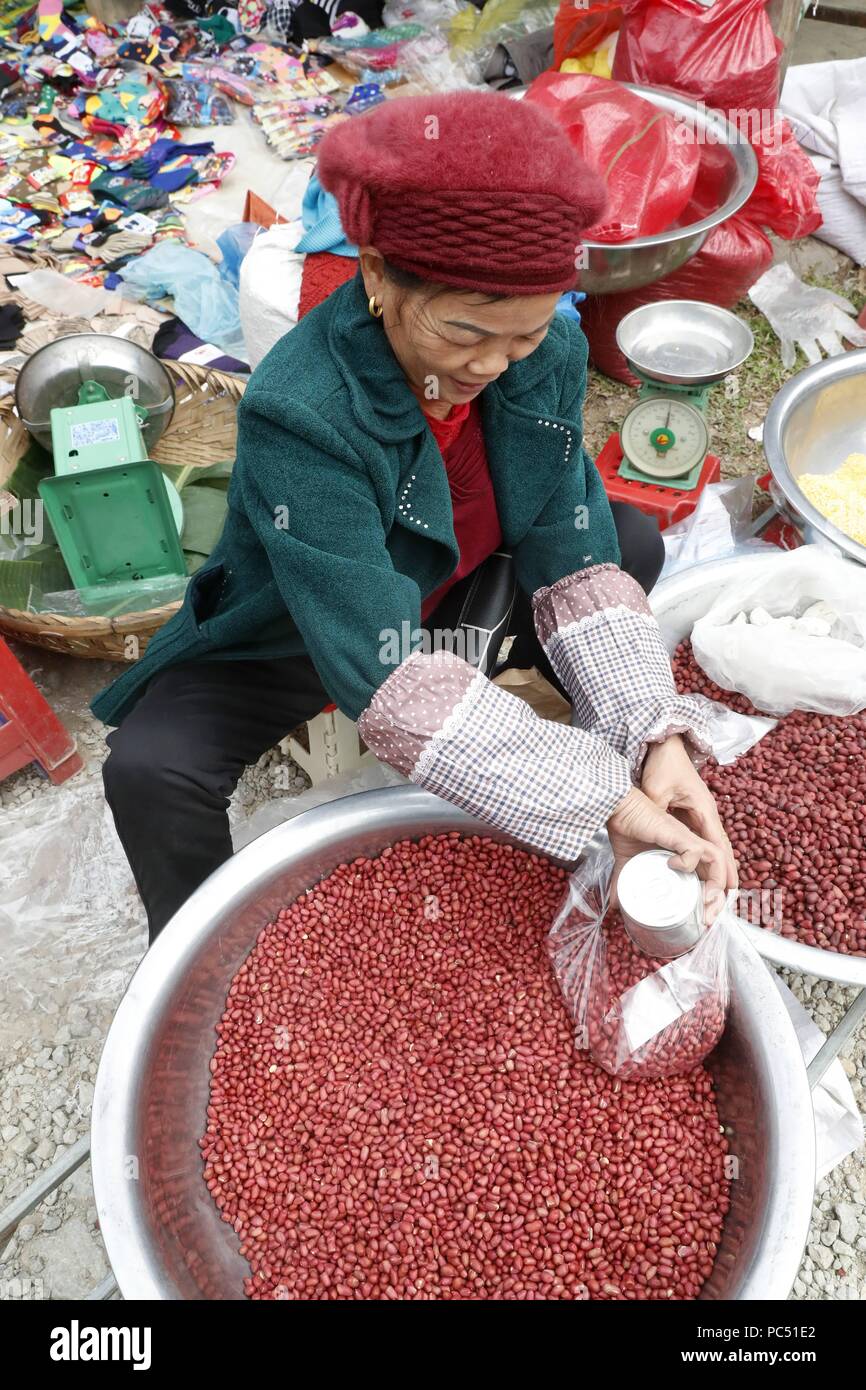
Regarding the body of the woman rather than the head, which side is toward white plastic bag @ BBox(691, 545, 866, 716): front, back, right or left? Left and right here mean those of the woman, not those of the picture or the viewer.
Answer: left

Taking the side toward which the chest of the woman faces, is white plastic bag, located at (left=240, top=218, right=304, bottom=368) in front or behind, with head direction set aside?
behind

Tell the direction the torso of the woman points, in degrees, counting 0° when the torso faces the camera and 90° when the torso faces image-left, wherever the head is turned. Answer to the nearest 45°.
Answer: approximately 315°

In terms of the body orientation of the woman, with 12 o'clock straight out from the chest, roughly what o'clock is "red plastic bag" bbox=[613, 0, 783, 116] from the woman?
The red plastic bag is roughly at 8 o'clock from the woman.
